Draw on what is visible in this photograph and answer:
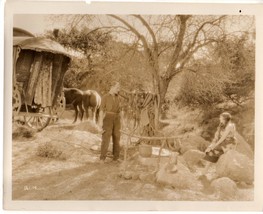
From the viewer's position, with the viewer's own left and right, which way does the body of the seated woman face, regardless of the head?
facing the viewer and to the left of the viewer
